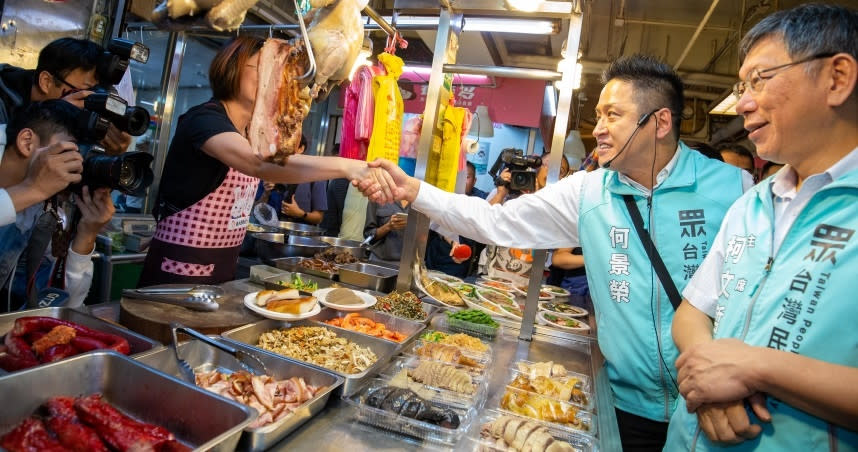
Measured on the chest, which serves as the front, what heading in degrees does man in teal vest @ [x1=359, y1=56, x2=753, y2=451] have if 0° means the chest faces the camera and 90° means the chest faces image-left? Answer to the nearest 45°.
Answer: approximately 45°

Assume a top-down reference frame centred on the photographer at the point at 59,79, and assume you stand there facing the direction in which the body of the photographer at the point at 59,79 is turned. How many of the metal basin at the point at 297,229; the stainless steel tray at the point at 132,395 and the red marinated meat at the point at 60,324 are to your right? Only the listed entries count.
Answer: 2

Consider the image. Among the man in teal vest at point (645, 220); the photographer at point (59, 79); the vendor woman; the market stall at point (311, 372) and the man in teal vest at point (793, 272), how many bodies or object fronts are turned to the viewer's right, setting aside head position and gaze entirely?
3

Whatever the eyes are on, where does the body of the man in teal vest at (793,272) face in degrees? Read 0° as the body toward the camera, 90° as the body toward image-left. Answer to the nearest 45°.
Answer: approximately 45°

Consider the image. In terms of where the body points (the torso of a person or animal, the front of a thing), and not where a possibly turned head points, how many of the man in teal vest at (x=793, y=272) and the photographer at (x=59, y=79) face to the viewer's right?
1

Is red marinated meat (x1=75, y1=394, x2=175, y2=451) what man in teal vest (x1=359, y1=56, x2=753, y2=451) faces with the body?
yes

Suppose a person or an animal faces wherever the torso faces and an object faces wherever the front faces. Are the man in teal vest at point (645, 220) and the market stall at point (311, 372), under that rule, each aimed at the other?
yes

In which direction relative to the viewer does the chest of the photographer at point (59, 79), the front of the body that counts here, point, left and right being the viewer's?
facing to the right of the viewer

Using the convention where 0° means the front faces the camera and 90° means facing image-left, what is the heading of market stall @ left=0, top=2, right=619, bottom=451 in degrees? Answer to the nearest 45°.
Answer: approximately 270°

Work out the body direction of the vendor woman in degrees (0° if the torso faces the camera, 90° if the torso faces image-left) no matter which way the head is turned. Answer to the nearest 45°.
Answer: approximately 270°

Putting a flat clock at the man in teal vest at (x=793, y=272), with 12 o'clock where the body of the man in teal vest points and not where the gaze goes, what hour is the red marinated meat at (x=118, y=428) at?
The red marinated meat is roughly at 12 o'clock from the man in teal vest.

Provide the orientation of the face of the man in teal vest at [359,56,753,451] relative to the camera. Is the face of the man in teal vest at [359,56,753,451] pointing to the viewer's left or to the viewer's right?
to the viewer's left
